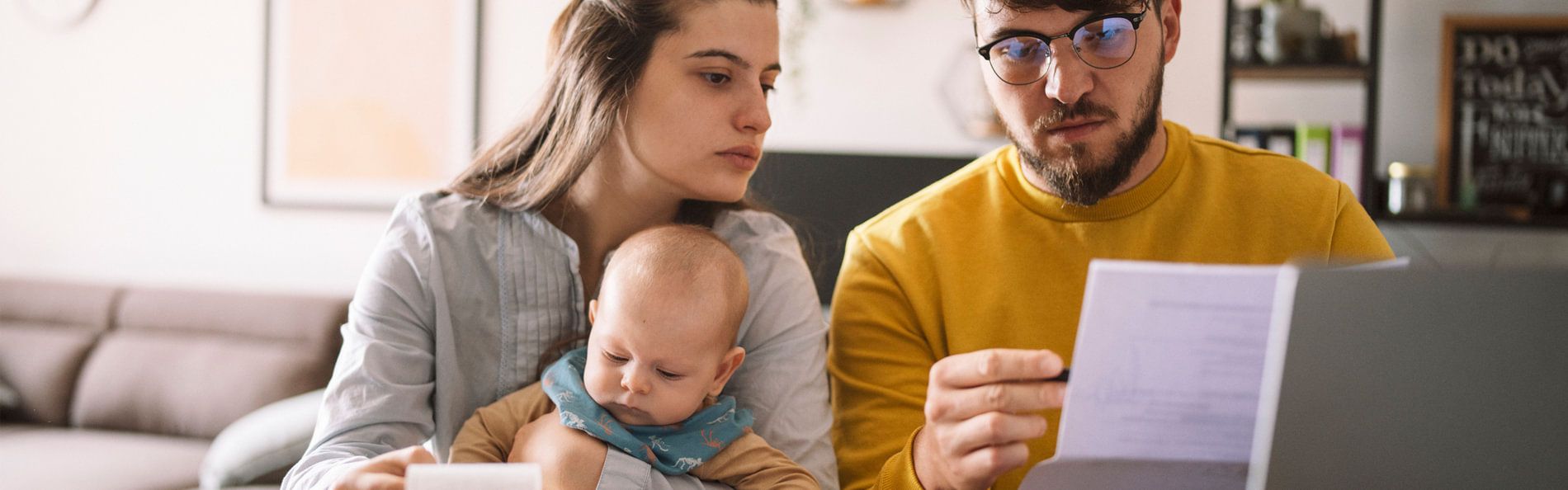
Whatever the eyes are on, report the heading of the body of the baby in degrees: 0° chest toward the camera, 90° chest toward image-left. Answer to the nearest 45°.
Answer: approximately 0°

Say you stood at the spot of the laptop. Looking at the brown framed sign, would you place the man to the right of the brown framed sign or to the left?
left

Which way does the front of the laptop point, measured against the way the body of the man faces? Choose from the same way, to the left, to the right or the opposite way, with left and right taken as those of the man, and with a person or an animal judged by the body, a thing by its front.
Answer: the opposite way

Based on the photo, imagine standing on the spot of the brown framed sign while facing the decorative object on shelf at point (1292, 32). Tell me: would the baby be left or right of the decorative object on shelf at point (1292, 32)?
left

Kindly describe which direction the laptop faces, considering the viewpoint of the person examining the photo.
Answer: facing away from the viewer

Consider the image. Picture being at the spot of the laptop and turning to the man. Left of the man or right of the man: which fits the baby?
left

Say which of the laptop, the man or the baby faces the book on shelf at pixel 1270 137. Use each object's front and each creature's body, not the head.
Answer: the laptop

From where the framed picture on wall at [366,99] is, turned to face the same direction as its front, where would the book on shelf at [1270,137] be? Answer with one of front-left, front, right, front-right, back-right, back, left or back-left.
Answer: front-left

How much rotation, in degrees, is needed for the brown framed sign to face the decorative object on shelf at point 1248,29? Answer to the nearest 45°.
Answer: approximately 45° to its right

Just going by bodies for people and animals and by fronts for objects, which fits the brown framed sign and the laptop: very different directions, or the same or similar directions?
very different directions

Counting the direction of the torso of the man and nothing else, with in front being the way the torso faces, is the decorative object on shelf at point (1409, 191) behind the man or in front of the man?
behind

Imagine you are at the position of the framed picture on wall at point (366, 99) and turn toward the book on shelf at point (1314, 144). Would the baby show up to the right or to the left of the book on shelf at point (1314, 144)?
right
